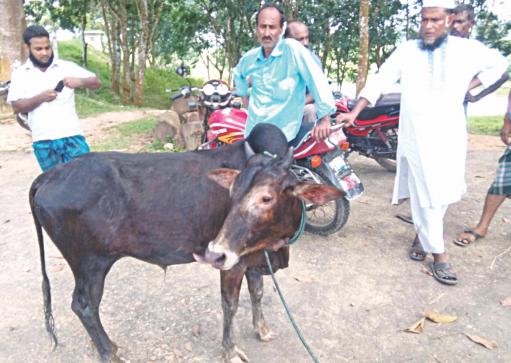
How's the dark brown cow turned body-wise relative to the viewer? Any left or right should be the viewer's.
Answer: facing to the right of the viewer

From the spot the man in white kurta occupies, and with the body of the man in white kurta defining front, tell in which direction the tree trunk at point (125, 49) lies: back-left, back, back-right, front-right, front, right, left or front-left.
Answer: back-right

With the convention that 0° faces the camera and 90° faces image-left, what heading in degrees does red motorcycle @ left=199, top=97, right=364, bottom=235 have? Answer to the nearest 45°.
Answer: approximately 135°

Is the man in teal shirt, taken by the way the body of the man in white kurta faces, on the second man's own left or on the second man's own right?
on the second man's own right

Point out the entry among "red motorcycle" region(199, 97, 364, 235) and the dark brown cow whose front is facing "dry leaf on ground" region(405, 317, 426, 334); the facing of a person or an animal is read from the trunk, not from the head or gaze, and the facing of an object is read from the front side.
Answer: the dark brown cow
